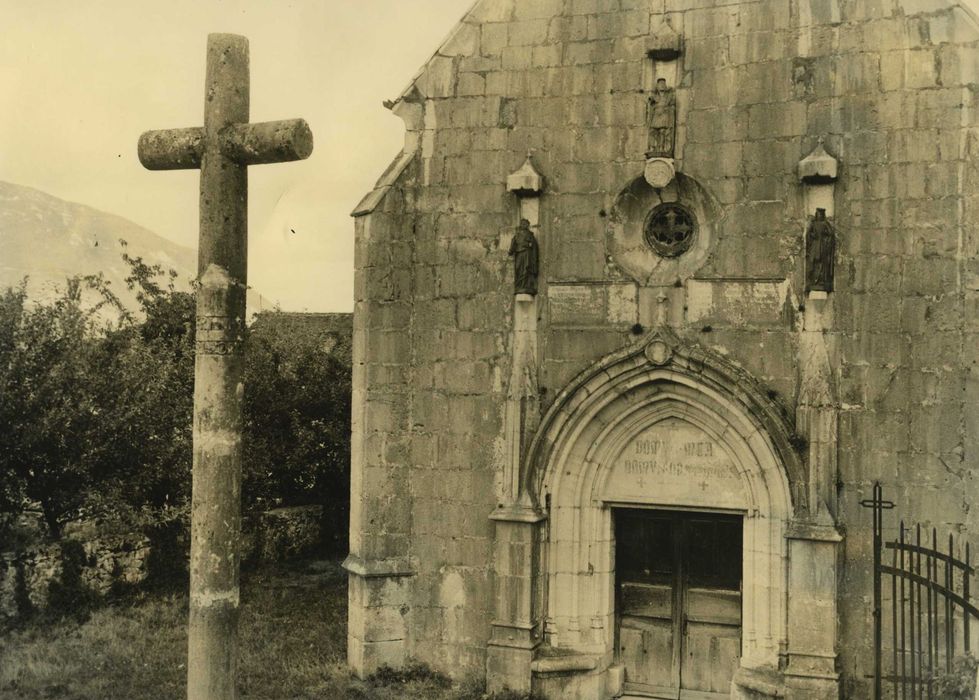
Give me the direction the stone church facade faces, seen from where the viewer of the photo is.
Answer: facing the viewer

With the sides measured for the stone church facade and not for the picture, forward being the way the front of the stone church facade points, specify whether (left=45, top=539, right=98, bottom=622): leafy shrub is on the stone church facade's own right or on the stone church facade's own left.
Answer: on the stone church facade's own right

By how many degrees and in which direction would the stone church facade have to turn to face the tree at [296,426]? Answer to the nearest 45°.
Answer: approximately 135° to its right

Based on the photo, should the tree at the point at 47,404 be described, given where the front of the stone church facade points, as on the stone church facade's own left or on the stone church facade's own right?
on the stone church facade's own right

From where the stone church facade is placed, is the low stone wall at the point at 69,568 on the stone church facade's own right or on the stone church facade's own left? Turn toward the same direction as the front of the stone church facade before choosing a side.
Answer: on the stone church facade's own right

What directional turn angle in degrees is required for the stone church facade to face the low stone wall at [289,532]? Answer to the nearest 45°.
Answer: approximately 135° to its right
